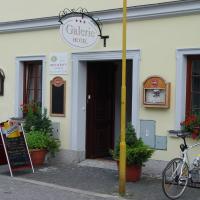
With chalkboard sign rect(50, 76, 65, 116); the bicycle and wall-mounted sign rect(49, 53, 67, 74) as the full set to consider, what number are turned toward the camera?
2

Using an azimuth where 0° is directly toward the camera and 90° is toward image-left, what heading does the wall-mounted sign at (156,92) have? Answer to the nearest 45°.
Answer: approximately 0°

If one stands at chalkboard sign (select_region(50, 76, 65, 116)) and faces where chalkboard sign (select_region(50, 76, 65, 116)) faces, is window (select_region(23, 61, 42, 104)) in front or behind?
behind

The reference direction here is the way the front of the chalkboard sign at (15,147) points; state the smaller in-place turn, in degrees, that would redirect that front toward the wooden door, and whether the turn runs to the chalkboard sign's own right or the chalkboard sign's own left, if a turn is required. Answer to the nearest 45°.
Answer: approximately 90° to the chalkboard sign's own left
